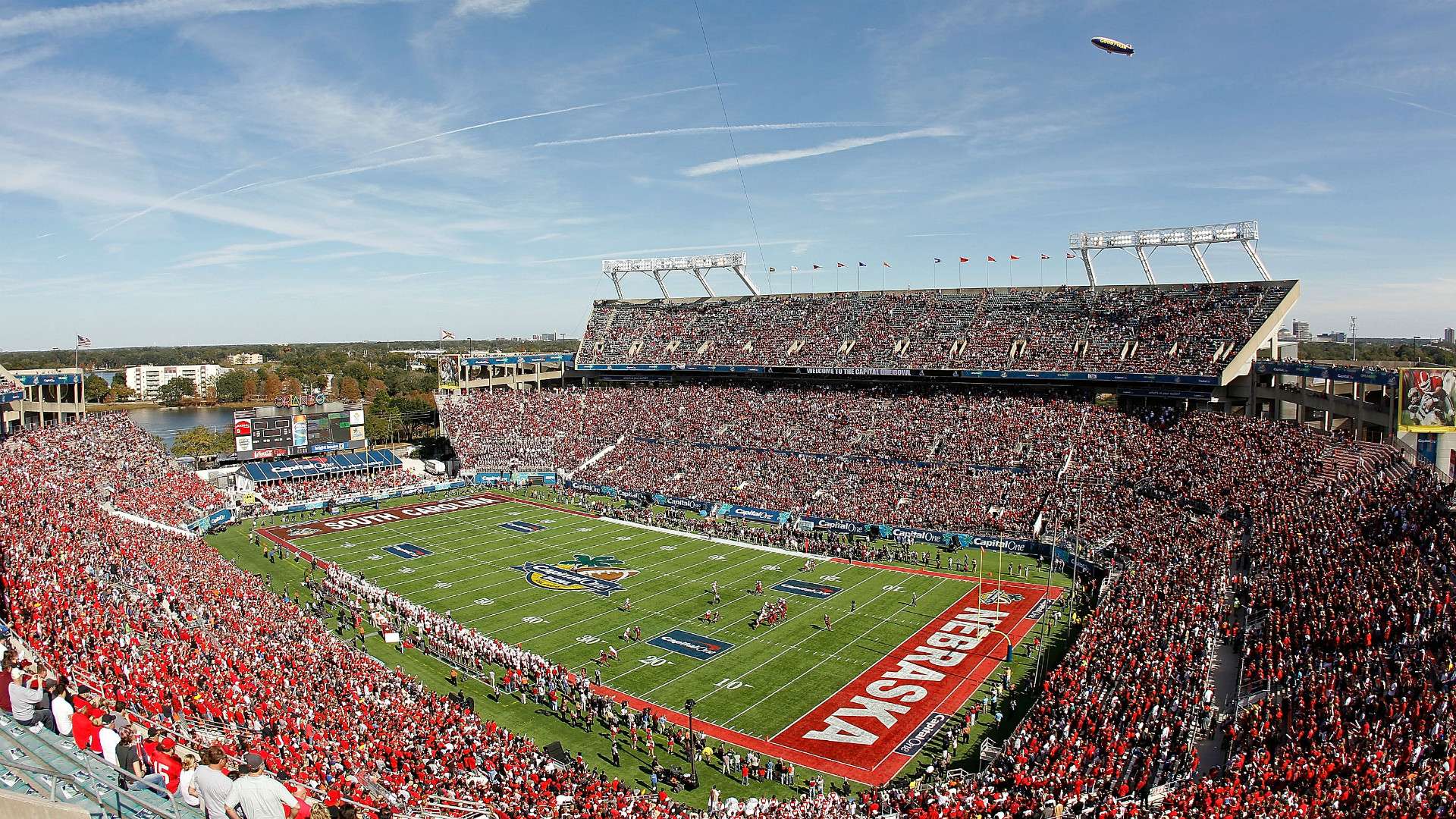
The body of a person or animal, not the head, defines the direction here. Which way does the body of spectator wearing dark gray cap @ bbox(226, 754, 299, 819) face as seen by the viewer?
away from the camera

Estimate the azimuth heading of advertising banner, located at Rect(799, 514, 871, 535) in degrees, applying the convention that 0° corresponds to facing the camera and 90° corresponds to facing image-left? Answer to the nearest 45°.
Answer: approximately 45°

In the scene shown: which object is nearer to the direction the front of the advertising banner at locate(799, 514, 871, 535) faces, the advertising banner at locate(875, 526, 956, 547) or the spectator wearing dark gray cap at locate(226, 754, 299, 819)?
the spectator wearing dark gray cap

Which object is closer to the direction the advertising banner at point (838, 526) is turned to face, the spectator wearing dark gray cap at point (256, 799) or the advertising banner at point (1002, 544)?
the spectator wearing dark gray cap

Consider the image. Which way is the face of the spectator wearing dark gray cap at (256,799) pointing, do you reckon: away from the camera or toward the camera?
away from the camera

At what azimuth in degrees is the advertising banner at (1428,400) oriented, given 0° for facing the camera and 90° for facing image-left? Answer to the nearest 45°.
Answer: approximately 0°

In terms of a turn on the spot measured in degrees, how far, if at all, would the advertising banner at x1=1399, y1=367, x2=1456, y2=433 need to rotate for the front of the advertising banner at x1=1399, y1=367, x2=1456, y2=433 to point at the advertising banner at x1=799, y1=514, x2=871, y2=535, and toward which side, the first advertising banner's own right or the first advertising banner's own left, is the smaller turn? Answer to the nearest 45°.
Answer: approximately 90° to the first advertising banner's own right

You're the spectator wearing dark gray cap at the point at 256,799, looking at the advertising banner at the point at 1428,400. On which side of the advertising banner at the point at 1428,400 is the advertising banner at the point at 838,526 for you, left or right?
left

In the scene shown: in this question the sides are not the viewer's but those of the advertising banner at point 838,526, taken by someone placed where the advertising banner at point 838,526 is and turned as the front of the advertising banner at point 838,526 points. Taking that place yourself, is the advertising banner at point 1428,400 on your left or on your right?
on your left

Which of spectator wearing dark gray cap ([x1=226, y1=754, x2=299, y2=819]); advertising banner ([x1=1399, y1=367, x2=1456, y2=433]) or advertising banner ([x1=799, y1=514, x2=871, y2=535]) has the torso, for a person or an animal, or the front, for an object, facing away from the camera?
the spectator wearing dark gray cap

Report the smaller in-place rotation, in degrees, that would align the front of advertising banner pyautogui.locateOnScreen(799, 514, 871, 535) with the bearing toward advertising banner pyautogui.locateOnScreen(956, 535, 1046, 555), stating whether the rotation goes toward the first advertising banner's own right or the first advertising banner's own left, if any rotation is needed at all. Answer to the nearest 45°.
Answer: approximately 90° to the first advertising banner's own left

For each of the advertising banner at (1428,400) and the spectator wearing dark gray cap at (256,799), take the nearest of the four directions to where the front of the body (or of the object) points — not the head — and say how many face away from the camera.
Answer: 1
